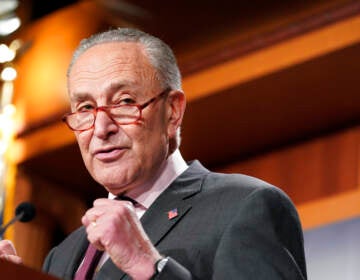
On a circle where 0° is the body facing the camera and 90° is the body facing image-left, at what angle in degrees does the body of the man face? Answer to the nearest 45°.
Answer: approximately 45°
